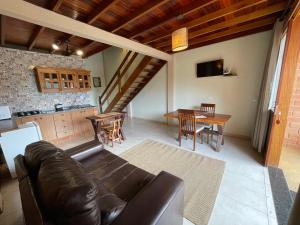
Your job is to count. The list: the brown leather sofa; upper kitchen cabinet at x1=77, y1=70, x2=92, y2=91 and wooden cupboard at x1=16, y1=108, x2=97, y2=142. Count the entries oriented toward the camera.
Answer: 2

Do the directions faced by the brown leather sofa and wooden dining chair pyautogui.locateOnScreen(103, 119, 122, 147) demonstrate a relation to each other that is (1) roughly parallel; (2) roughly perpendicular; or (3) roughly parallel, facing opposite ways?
roughly perpendicular

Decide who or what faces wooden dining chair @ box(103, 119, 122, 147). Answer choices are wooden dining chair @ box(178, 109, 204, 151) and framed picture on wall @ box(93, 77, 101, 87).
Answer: the framed picture on wall

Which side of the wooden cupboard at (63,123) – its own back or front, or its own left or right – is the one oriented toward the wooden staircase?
left

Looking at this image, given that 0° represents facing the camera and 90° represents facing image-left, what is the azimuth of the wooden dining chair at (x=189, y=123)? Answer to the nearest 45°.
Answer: approximately 225°

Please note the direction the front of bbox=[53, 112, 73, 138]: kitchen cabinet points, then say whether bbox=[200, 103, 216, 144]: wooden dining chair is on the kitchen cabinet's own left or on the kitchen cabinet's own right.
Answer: on the kitchen cabinet's own left

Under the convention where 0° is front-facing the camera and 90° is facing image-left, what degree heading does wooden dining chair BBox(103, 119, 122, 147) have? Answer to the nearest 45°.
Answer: approximately 135°

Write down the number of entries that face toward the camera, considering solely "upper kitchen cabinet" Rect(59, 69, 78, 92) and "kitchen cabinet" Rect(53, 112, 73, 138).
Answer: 2

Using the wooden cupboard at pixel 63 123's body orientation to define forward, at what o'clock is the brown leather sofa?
The brown leather sofa is roughly at 12 o'clock from the wooden cupboard.

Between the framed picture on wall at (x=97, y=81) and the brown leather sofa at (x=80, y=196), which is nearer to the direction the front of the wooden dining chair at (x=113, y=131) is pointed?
the framed picture on wall
